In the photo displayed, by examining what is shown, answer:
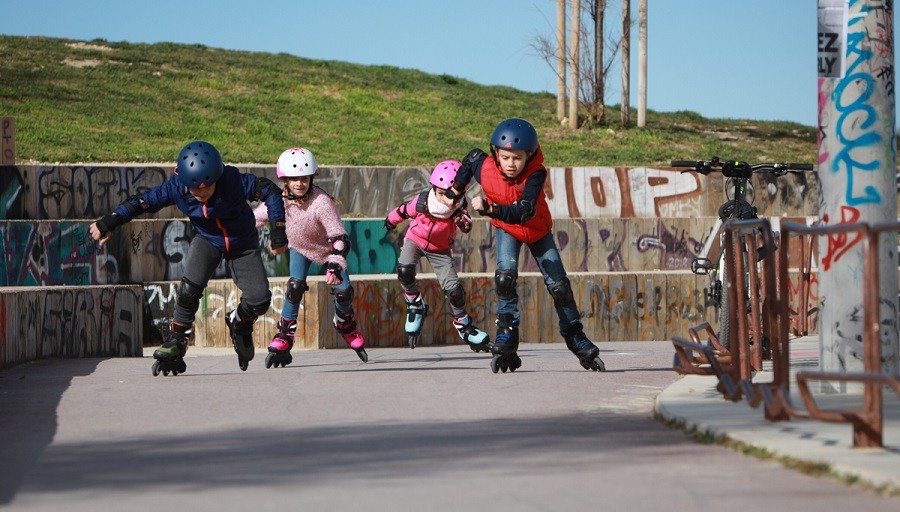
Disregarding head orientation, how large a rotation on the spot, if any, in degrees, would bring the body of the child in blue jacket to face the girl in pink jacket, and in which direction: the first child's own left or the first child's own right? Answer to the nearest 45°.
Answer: approximately 135° to the first child's own left

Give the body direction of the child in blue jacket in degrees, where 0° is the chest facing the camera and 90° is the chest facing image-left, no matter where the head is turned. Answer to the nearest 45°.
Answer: approximately 0°

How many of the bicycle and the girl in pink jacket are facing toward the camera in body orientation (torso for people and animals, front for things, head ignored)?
2

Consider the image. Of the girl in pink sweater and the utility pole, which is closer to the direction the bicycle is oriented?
the utility pole

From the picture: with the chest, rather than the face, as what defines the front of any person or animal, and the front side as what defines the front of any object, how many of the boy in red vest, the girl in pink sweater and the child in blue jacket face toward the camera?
3

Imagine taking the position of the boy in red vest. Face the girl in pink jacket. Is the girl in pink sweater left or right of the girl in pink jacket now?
left

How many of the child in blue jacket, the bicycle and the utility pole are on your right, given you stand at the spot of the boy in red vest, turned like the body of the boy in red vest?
1

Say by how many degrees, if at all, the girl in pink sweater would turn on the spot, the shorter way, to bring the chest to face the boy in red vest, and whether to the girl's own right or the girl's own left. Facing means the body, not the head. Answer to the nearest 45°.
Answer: approximately 45° to the girl's own left

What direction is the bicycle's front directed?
toward the camera

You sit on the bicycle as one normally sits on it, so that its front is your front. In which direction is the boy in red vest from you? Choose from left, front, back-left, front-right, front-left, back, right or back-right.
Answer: front-right

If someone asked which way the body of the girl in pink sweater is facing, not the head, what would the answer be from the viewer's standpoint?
toward the camera
